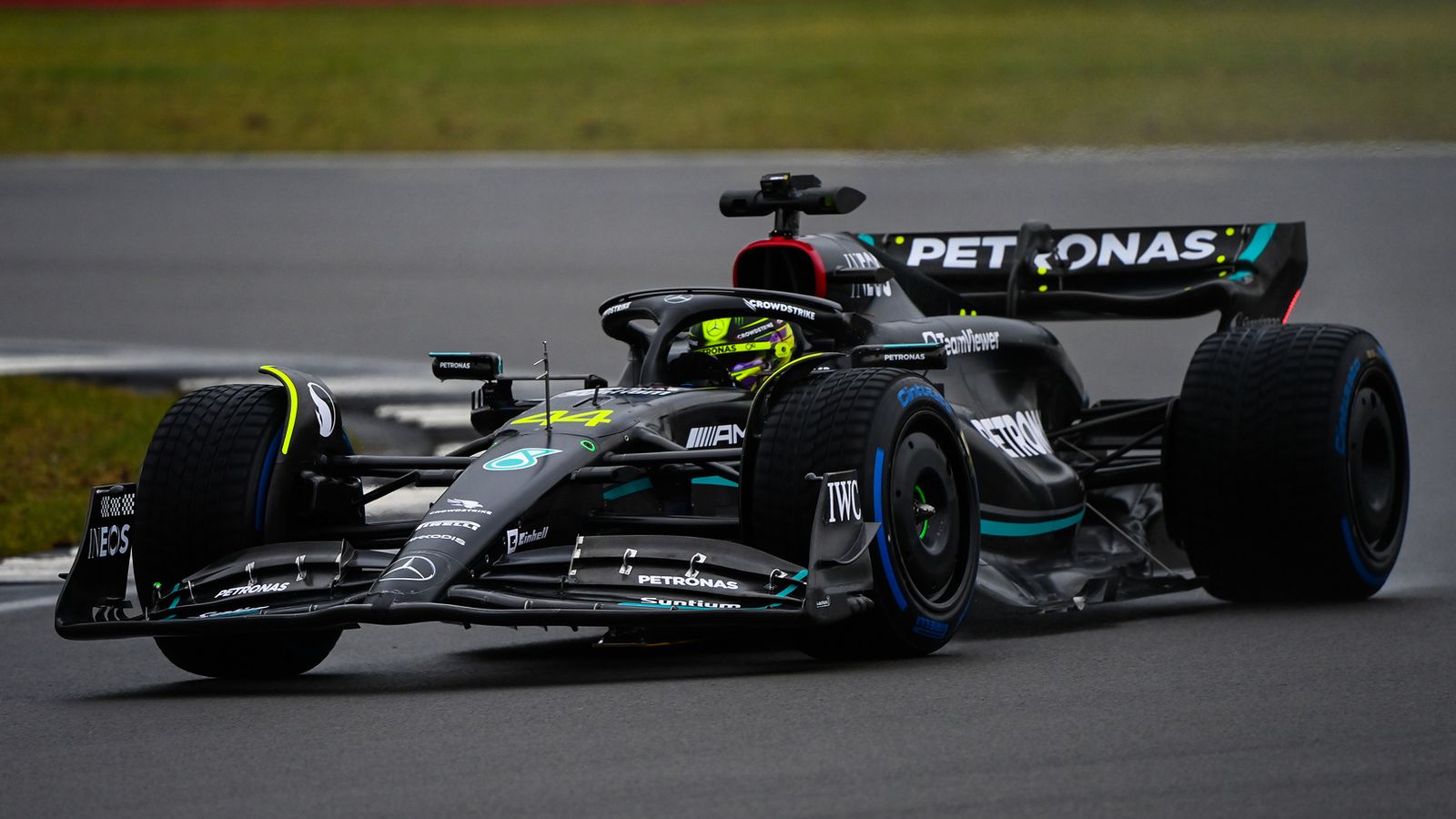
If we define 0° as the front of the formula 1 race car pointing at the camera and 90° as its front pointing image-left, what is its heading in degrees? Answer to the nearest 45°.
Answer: approximately 45°
